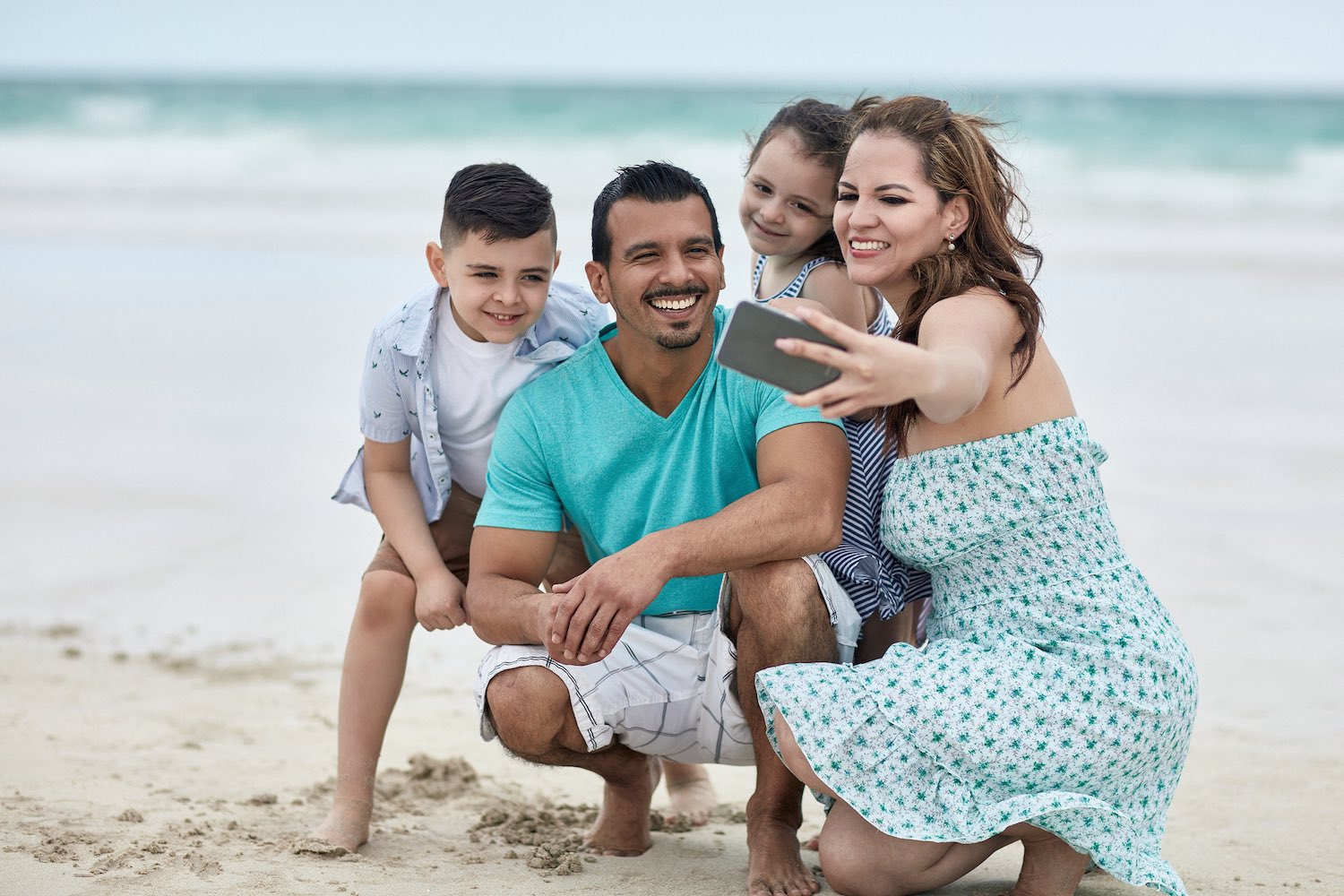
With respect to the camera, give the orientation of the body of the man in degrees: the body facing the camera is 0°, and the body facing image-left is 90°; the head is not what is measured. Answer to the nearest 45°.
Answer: approximately 0°

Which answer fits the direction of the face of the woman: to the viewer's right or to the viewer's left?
to the viewer's left

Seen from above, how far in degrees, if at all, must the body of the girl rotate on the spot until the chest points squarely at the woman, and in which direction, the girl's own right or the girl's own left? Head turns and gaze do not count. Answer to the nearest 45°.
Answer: approximately 45° to the girl's own left

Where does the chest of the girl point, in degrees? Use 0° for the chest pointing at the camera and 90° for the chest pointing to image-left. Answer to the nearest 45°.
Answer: approximately 45°

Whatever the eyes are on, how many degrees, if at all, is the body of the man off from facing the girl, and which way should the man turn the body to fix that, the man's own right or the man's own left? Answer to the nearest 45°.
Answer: approximately 135° to the man's own left

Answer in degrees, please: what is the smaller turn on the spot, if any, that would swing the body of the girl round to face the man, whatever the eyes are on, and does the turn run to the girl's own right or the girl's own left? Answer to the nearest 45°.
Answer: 0° — they already face them

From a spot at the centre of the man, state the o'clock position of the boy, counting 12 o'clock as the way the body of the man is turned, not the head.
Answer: The boy is roughly at 4 o'clock from the man.
